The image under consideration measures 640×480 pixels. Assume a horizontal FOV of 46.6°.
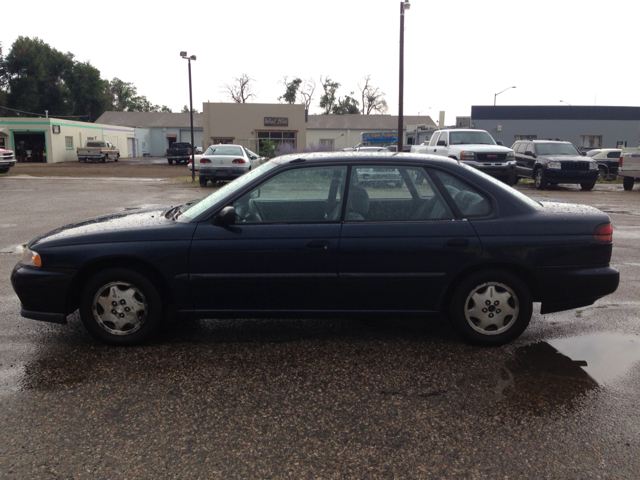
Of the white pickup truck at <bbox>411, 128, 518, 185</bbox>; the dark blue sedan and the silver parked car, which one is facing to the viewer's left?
the dark blue sedan

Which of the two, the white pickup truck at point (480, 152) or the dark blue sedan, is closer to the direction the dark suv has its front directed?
the dark blue sedan

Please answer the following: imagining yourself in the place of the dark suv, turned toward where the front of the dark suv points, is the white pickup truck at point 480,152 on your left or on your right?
on your right

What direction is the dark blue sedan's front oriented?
to the viewer's left

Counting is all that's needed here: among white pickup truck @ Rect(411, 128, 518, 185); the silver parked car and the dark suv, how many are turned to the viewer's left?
0

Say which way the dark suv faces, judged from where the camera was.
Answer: facing the viewer and to the right of the viewer

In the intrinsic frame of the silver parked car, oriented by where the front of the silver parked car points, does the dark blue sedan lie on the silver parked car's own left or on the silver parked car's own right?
on the silver parked car's own right

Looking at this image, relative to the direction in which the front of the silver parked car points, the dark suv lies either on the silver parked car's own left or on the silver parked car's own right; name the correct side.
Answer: on the silver parked car's own right

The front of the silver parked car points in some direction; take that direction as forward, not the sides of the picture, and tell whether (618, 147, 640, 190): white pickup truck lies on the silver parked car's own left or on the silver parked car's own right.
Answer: on the silver parked car's own right

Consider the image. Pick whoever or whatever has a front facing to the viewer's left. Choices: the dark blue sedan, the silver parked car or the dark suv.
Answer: the dark blue sedan

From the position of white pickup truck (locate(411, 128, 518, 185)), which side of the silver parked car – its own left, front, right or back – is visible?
right

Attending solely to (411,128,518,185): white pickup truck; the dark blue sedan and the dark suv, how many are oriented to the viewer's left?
1

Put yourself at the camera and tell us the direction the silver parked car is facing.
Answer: facing away from the viewer and to the right of the viewer

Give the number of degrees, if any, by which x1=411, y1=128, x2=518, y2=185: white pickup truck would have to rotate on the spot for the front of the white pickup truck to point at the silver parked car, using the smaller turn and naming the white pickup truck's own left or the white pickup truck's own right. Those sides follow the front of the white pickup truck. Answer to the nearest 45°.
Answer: approximately 135° to the white pickup truck's own right

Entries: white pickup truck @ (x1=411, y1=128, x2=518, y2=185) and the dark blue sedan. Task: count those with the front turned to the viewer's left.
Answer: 1

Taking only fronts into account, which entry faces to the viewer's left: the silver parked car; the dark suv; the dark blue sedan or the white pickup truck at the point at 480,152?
the dark blue sedan
